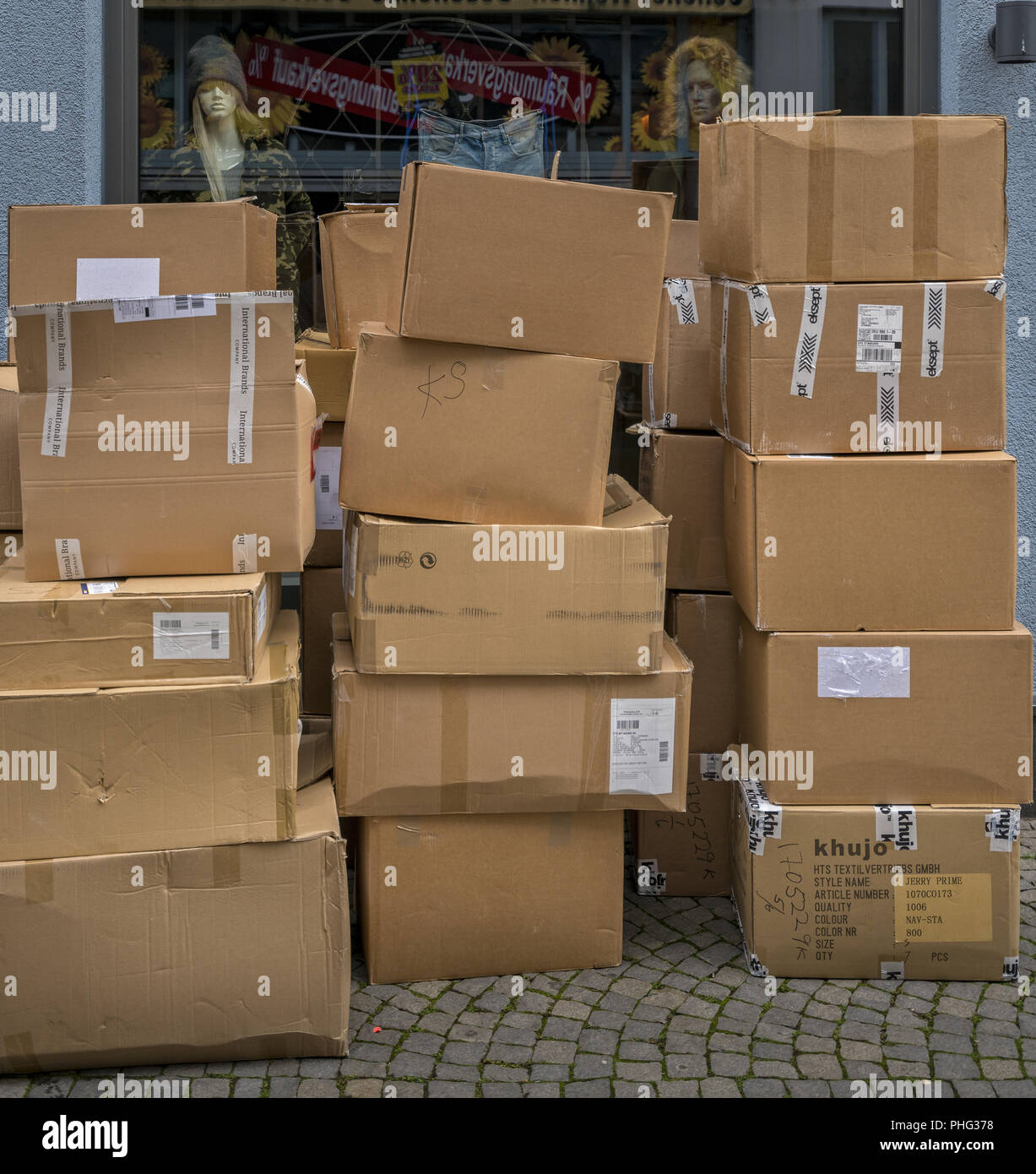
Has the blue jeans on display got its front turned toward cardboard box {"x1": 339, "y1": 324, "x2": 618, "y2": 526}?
yes

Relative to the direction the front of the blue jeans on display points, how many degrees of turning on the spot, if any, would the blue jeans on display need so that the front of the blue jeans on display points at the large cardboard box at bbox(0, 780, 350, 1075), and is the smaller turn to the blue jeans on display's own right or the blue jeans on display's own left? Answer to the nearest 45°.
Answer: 0° — it already faces it

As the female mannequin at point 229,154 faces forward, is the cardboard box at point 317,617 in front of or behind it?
in front

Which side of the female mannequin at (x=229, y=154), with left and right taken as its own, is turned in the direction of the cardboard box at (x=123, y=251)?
front

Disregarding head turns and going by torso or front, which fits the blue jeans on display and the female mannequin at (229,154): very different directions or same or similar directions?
same or similar directions

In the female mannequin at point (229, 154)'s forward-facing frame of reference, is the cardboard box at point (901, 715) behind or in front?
in front

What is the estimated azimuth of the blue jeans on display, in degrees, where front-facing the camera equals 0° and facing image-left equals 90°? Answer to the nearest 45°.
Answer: approximately 0°

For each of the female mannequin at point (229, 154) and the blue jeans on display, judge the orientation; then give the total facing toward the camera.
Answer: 2

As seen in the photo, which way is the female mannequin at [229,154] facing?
toward the camera

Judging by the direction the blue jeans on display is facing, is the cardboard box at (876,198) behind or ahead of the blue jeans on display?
ahead

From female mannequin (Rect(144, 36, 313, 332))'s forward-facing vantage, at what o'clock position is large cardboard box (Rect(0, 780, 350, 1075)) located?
The large cardboard box is roughly at 12 o'clock from the female mannequin.

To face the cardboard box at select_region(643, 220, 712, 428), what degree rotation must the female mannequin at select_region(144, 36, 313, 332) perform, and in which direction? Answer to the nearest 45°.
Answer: approximately 45° to its left

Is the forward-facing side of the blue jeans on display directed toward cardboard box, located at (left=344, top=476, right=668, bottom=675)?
yes
